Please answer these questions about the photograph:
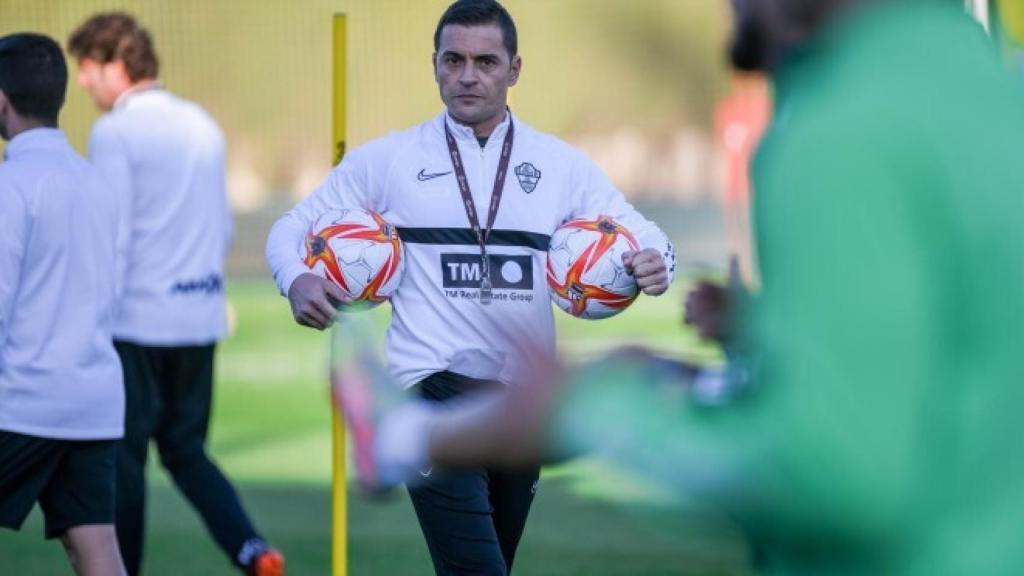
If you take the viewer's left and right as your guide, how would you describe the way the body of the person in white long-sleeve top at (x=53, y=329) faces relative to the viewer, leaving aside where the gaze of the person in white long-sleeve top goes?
facing away from the viewer and to the left of the viewer

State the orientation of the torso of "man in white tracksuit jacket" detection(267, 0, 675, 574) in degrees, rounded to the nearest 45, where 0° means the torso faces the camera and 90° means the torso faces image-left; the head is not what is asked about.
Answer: approximately 0°

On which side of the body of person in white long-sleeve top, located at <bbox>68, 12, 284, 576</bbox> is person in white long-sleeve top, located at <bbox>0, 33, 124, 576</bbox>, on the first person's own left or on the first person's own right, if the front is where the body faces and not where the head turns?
on the first person's own left

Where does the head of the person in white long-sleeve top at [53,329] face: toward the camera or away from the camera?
away from the camera
